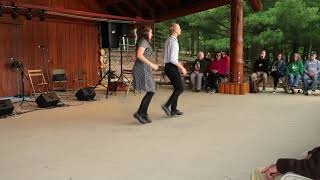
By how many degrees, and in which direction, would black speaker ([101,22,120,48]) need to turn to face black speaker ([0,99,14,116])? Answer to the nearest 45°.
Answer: approximately 90° to its right

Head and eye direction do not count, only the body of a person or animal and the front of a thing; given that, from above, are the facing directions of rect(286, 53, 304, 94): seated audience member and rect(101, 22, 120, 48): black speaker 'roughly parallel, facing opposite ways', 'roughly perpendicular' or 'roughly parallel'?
roughly perpendicular

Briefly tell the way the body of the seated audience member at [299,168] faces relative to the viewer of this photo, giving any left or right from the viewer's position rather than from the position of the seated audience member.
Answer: facing to the left of the viewer

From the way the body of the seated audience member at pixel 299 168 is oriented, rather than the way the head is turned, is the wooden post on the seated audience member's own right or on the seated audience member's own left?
on the seated audience member's own right

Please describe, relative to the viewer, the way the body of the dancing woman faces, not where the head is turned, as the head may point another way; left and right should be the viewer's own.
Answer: facing to the right of the viewer

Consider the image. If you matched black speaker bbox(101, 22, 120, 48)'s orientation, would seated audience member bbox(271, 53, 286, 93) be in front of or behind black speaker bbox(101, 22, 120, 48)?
in front
